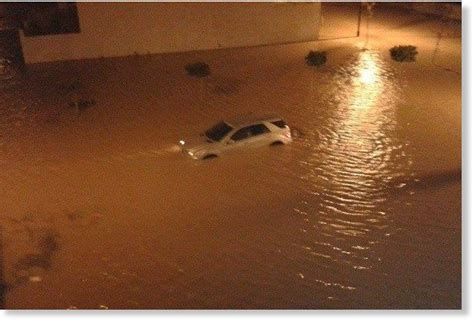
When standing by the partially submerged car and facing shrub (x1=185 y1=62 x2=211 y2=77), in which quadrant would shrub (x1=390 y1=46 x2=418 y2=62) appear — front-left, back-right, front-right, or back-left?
front-right

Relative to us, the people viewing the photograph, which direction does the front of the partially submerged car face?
facing the viewer and to the left of the viewer

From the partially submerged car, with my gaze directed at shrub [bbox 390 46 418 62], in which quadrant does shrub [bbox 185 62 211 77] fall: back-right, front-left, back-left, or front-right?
front-left

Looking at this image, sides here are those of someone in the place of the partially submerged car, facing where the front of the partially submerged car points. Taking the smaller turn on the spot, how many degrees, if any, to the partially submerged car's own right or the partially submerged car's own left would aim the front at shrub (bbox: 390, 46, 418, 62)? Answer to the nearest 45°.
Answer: approximately 180°

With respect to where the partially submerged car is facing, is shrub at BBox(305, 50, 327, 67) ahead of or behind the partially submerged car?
behind

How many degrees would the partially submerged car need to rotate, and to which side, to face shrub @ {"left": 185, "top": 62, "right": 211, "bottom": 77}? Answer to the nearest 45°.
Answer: approximately 135° to its right
